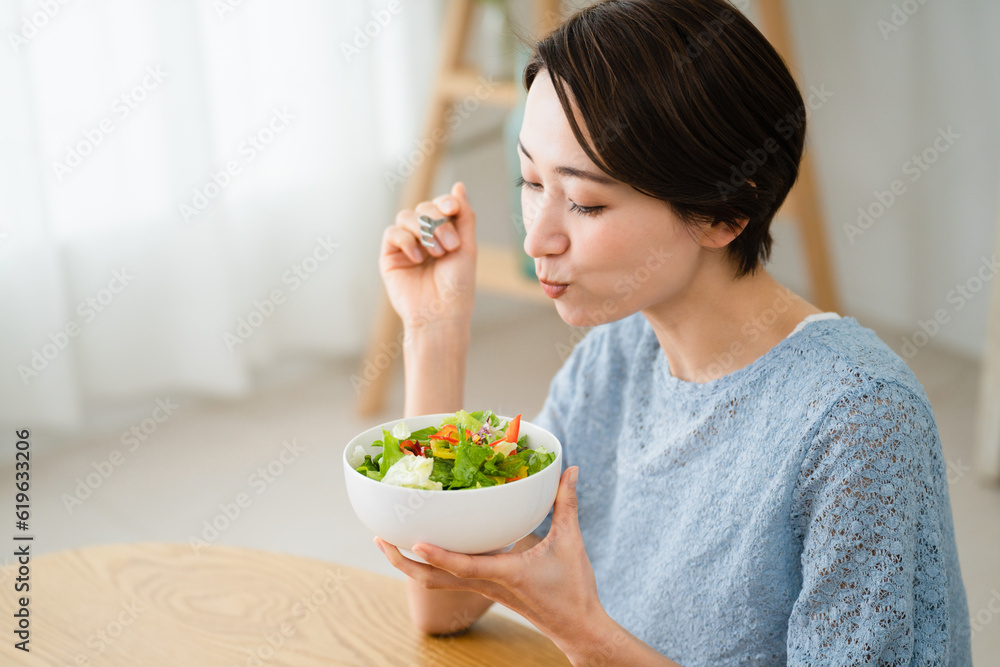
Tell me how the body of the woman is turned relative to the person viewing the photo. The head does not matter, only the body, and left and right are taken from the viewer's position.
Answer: facing the viewer and to the left of the viewer

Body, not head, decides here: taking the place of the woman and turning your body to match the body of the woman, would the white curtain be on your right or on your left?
on your right

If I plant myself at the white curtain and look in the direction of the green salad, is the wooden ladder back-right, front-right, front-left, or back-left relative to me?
front-left
